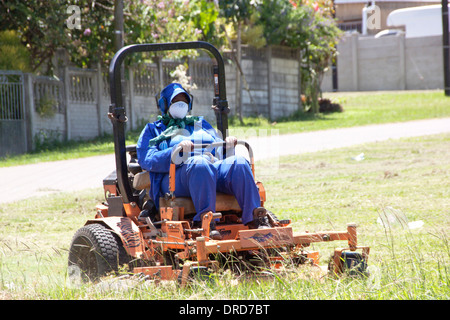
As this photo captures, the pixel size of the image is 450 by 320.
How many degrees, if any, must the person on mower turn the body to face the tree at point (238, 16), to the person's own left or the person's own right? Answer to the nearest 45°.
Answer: approximately 135° to the person's own left

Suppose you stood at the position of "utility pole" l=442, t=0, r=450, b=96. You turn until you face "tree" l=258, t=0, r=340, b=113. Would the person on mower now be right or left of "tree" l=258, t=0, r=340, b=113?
left

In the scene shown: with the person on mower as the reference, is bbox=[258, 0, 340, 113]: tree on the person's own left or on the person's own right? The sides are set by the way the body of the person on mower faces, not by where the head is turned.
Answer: on the person's own left

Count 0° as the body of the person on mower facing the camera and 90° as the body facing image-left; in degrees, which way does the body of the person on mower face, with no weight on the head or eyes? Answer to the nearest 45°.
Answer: approximately 315°

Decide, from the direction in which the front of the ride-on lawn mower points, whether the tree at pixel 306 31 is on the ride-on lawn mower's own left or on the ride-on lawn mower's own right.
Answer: on the ride-on lawn mower's own left

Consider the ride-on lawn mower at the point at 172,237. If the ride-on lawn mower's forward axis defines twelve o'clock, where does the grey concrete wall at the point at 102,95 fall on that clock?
The grey concrete wall is roughly at 7 o'clock from the ride-on lawn mower.

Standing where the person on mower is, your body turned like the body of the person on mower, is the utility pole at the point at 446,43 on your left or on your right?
on your left

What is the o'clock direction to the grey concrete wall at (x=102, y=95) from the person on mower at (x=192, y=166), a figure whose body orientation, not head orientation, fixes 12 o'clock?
The grey concrete wall is roughly at 7 o'clock from the person on mower.

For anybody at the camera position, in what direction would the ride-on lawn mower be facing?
facing the viewer and to the right of the viewer
